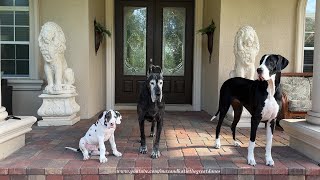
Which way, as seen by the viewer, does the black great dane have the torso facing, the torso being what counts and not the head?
toward the camera

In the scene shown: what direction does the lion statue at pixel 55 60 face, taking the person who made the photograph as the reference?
facing the viewer and to the left of the viewer

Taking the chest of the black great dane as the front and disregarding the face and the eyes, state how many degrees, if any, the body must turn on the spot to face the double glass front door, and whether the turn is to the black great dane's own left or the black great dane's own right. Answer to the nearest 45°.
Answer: approximately 180°

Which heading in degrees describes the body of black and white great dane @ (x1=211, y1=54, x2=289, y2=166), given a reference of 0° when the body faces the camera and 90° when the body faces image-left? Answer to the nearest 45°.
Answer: approximately 315°

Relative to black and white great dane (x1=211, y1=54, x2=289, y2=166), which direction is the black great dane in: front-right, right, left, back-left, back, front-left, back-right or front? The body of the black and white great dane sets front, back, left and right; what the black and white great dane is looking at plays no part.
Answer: back-right

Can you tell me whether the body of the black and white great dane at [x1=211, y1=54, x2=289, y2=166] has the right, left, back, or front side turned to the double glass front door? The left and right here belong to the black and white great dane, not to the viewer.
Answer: back

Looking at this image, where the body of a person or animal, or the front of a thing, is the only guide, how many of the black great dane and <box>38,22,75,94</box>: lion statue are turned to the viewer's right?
0

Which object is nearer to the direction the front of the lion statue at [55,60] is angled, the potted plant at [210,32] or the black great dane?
the black great dane

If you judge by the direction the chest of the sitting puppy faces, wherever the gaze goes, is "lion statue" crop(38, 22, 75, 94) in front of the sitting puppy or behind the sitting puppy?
behind

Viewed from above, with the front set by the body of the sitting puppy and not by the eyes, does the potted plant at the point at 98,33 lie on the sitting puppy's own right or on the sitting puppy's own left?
on the sitting puppy's own left

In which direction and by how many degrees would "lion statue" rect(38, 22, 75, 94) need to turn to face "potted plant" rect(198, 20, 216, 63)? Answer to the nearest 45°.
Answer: approximately 135° to its left

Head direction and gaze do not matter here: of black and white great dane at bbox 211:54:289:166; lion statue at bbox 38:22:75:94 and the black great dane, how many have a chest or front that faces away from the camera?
0

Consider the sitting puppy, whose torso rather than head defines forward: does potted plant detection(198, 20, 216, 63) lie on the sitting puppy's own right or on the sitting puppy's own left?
on the sitting puppy's own left

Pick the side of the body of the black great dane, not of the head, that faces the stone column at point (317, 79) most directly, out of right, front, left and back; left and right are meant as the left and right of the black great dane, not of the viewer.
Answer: left

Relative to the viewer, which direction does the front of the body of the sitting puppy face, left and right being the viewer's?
facing the viewer and to the right of the viewer
